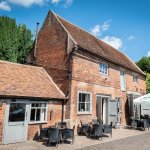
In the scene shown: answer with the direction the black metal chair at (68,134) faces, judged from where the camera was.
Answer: facing away from the viewer and to the left of the viewer

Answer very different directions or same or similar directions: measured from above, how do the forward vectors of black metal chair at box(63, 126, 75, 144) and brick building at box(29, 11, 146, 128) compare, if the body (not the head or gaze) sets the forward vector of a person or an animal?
very different directions

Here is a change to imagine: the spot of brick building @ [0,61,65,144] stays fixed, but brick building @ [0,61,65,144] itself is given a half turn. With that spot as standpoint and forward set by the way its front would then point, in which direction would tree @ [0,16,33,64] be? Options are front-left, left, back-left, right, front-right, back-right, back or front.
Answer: front

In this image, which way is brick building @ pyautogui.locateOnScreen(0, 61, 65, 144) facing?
toward the camera

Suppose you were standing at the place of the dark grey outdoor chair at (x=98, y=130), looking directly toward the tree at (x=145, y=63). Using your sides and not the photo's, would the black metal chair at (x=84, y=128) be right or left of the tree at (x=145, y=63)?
left

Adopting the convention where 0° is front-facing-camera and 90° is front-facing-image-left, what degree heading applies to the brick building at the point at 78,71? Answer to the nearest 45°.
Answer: approximately 315°

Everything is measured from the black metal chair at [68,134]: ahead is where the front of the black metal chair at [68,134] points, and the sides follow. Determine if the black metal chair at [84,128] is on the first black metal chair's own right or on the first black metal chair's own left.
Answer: on the first black metal chair's own right

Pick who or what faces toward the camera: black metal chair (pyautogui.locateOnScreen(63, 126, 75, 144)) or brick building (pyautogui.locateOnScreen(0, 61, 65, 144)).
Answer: the brick building
